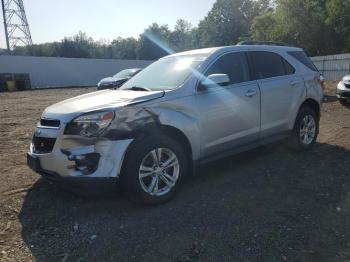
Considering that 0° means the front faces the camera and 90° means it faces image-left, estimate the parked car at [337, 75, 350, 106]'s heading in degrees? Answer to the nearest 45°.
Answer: approximately 45°

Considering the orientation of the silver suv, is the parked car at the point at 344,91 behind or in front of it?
behind

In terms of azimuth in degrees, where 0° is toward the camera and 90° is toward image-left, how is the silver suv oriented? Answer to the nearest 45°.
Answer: approximately 45°
